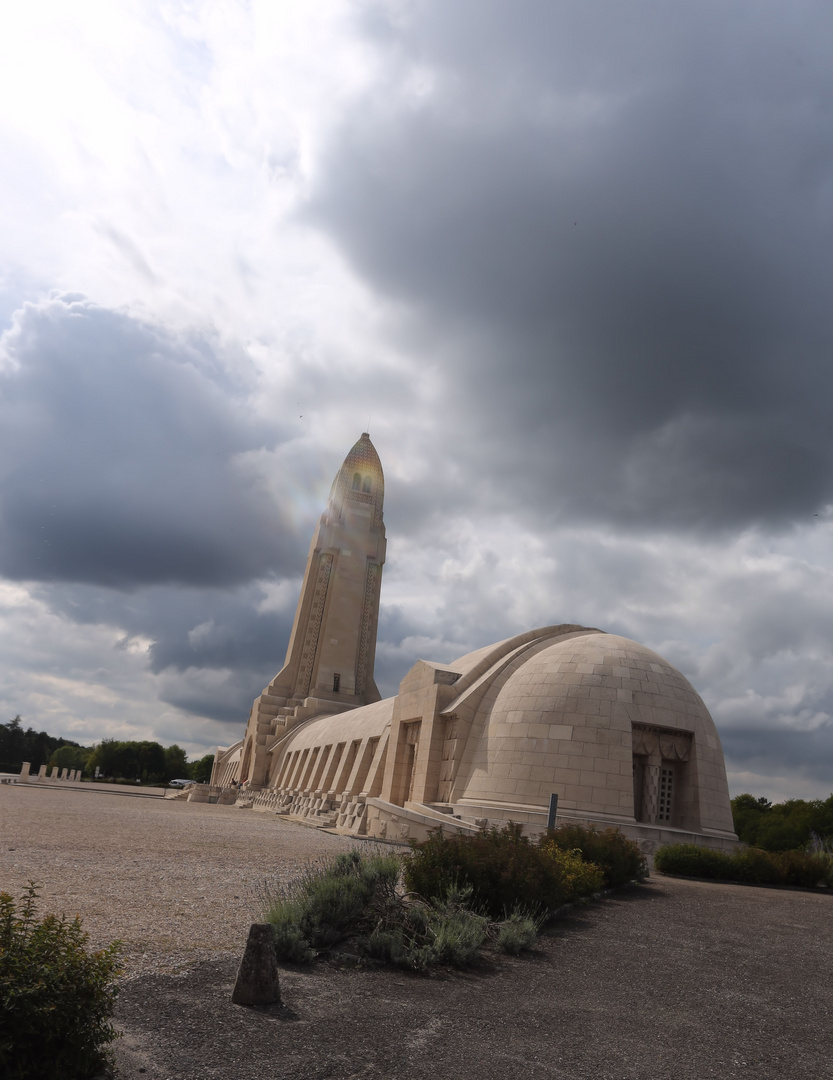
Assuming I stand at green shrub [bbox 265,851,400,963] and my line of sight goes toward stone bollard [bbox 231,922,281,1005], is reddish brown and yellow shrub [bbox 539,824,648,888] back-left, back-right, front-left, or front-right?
back-left

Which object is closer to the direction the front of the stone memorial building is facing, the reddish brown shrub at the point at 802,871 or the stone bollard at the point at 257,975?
the stone bollard

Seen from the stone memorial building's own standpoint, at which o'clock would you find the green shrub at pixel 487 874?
The green shrub is roughly at 11 o'clock from the stone memorial building.

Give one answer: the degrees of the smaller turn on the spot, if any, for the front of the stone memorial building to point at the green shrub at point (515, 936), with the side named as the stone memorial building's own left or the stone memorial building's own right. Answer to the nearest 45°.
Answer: approximately 45° to the stone memorial building's own left

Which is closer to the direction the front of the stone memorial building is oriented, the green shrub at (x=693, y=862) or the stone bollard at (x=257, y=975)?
the stone bollard

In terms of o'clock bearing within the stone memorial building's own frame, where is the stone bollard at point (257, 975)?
The stone bollard is roughly at 11 o'clock from the stone memorial building.

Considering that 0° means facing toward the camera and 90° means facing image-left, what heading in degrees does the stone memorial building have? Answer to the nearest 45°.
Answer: approximately 45°

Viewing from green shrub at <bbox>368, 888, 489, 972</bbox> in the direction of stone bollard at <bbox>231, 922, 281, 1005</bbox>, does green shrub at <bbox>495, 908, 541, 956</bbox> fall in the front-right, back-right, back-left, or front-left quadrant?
back-left

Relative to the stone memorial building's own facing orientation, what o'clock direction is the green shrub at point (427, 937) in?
The green shrub is roughly at 11 o'clock from the stone memorial building.

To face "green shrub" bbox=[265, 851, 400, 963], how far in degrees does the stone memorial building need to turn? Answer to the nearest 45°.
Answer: approximately 45° to its left

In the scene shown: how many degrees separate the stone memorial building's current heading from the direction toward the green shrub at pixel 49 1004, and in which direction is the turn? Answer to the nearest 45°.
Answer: approximately 45° to its left

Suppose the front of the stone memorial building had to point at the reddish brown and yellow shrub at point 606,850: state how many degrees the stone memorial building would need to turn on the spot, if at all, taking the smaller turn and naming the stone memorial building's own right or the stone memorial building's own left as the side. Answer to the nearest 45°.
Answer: approximately 45° to the stone memorial building's own left
